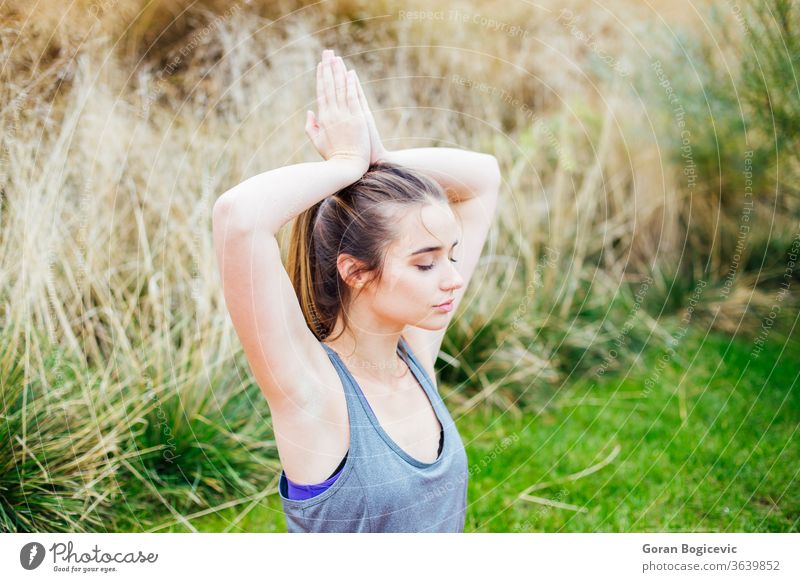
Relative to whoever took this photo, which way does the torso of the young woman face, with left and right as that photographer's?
facing the viewer and to the right of the viewer
